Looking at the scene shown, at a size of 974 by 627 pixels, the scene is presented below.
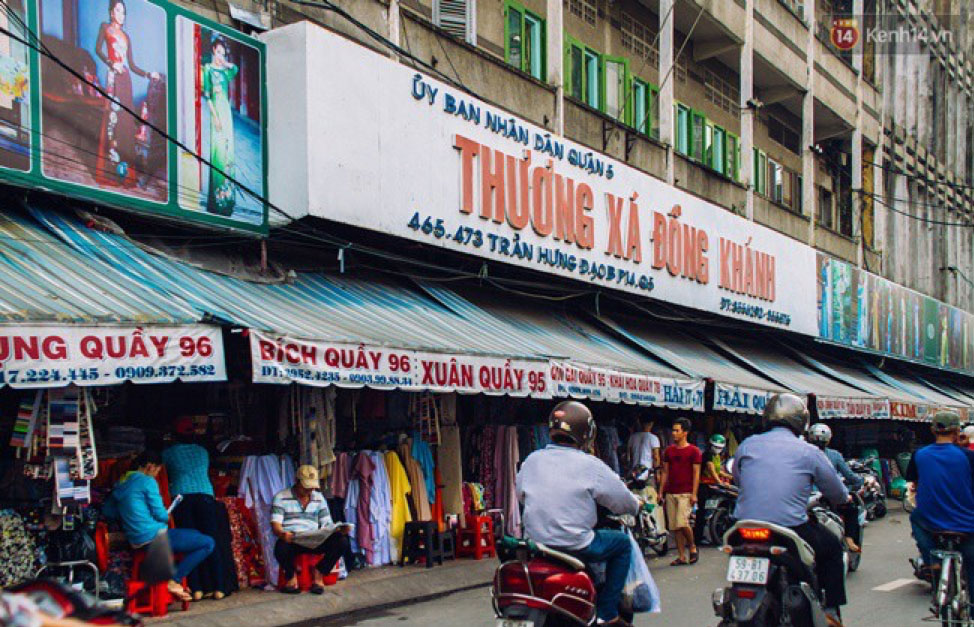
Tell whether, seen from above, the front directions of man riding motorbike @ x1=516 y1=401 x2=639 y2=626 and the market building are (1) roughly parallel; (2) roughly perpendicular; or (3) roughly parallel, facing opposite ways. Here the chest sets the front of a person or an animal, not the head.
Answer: roughly perpendicular

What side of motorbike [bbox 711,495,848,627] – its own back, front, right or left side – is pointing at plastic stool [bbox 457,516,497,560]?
left

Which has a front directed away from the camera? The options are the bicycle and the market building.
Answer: the bicycle

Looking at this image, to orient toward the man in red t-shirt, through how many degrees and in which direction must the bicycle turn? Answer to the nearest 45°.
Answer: approximately 45° to its left

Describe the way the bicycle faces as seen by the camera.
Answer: facing away from the viewer

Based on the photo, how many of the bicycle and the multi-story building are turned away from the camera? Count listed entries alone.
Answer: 1

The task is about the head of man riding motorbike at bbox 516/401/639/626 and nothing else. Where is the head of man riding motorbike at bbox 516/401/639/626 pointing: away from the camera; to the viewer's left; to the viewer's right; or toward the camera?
away from the camera

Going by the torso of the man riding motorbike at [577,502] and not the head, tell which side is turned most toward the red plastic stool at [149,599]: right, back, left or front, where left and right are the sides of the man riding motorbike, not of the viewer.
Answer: left

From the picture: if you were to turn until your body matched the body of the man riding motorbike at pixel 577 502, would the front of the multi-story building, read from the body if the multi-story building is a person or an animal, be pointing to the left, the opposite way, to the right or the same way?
to the right

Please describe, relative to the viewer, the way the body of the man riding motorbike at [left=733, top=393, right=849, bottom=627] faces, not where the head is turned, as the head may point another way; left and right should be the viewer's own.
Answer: facing away from the viewer and to the right of the viewer

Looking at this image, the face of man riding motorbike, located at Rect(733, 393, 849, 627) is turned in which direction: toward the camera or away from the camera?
away from the camera

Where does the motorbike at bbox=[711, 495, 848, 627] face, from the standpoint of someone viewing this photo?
facing away from the viewer and to the right of the viewer

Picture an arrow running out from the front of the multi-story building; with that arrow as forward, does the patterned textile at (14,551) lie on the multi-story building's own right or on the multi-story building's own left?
on the multi-story building's own right
